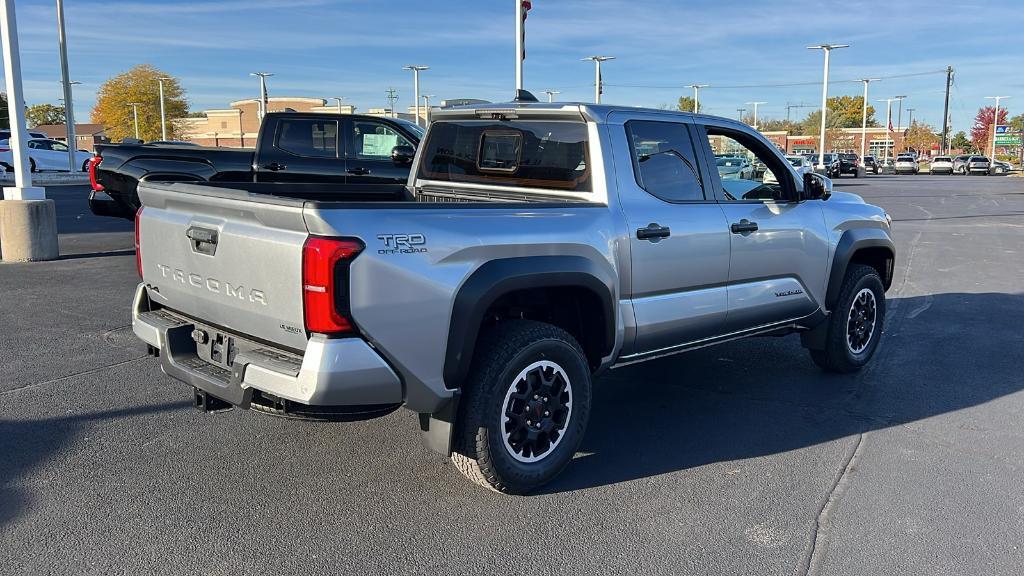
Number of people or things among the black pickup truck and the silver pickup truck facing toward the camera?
0

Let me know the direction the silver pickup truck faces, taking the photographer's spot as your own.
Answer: facing away from the viewer and to the right of the viewer

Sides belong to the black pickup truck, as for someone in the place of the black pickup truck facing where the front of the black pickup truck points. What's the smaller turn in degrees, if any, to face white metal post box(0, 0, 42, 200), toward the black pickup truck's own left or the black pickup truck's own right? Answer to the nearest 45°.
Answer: approximately 180°

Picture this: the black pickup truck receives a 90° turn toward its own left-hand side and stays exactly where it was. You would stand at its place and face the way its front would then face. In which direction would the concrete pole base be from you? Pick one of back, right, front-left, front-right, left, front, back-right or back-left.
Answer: left

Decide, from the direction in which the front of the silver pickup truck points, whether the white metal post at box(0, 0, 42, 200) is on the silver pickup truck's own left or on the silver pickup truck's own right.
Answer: on the silver pickup truck's own left

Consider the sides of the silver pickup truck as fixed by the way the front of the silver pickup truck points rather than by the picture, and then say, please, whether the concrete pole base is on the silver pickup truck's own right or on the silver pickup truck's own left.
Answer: on the silver pickup truck's own left

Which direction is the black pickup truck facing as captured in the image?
to the viewer's right

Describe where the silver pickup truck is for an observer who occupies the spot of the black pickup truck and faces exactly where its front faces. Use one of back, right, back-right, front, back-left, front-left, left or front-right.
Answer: right

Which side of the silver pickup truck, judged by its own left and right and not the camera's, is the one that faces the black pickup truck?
left

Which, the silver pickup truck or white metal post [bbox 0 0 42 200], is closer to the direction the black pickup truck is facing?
the silver pickup truck
